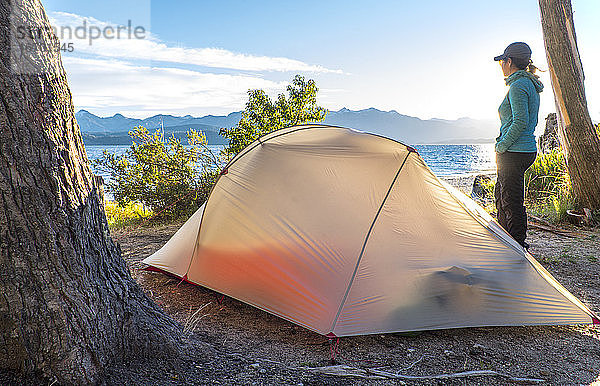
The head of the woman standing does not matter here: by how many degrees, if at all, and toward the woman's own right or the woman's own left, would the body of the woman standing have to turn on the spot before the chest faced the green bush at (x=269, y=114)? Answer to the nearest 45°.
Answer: approximately 45° to the woman's own right

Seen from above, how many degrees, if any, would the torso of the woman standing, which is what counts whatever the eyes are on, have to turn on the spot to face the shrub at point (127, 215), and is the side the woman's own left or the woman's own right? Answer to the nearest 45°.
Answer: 0° — they already face it

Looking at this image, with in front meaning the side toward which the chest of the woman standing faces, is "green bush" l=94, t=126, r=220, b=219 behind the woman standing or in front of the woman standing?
in front

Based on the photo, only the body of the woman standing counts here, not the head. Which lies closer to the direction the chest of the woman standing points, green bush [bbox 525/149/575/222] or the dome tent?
the dome tent

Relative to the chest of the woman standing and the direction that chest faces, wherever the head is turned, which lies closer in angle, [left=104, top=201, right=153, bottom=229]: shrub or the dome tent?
the shrub

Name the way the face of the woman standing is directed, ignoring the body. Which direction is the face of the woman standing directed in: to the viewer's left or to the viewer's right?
to the viewer's left

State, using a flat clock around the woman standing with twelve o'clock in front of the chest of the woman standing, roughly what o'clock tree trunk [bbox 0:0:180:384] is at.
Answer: The tree trunk is roughly at 10 o'clock from the woman standing.

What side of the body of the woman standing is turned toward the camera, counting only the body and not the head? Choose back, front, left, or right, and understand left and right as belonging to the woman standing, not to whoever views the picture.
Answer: left
